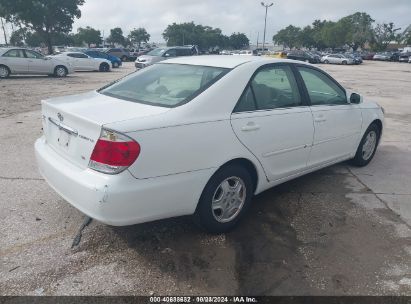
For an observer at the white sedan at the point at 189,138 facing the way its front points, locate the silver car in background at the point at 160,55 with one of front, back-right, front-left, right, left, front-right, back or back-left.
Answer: front-left

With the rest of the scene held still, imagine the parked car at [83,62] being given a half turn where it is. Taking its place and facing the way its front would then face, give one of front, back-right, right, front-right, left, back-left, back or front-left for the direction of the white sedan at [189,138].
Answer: left

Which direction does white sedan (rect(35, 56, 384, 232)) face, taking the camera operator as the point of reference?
facing away from the viewer and to the right of the viewer

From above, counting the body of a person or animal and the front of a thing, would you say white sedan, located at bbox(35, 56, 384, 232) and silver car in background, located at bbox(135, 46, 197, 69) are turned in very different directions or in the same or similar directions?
very different directions

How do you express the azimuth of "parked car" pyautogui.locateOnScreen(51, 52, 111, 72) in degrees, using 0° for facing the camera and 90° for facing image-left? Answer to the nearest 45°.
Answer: approximately 270°

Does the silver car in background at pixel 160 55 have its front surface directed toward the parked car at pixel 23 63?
yes
